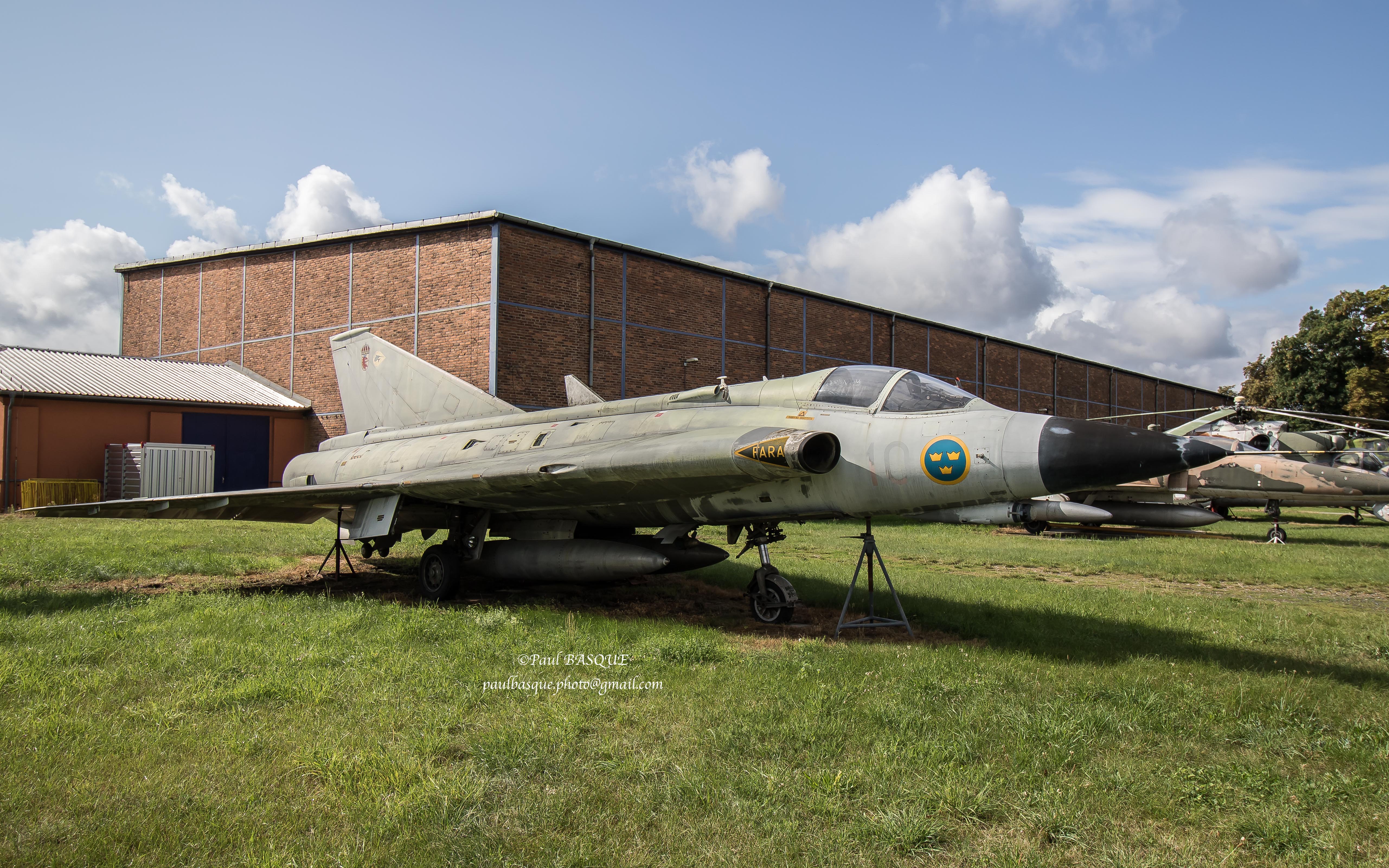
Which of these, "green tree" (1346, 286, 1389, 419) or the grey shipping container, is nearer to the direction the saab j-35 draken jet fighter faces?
the green tree

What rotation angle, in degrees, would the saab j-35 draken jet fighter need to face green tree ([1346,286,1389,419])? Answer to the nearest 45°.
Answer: approximately 90° to its left

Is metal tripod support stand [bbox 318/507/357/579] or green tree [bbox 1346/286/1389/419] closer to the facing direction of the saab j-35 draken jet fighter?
the green tree

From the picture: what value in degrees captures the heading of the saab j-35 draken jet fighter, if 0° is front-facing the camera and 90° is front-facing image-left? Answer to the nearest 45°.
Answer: approximately 315°

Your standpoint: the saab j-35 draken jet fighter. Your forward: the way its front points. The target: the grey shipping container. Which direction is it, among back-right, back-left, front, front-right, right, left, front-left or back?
back
